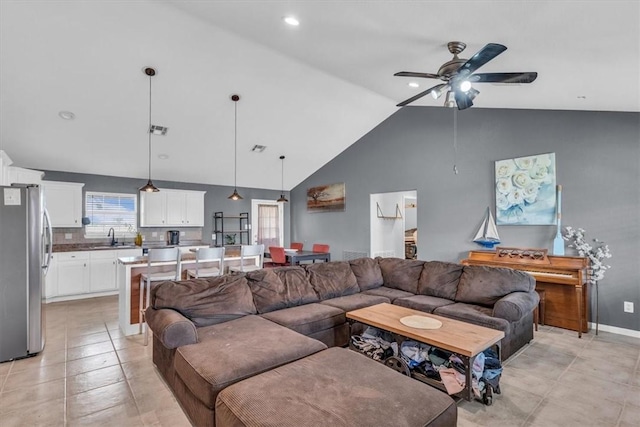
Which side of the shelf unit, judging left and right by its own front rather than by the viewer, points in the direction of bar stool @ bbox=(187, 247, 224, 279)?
front

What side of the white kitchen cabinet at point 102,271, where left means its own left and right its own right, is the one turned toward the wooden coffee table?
front

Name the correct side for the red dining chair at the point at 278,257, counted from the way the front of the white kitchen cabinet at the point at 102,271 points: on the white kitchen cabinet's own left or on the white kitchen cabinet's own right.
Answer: on the white kitchen cabinet's own left

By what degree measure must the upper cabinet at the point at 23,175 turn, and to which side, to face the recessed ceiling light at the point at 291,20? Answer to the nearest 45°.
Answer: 0° — it already faces it

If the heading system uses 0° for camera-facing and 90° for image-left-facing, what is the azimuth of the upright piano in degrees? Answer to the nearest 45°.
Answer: approximately 45°

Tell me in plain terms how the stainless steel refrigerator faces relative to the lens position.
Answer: facing to the right of the viewer

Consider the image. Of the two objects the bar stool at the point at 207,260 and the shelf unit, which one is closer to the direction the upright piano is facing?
the bar stool

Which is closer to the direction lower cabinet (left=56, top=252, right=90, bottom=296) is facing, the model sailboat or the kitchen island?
the kitchen island

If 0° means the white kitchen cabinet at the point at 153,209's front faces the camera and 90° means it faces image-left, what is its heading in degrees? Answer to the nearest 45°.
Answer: approximately 0°

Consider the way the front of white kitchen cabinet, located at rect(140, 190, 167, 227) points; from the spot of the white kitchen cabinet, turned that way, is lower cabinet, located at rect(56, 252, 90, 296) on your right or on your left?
on your right
